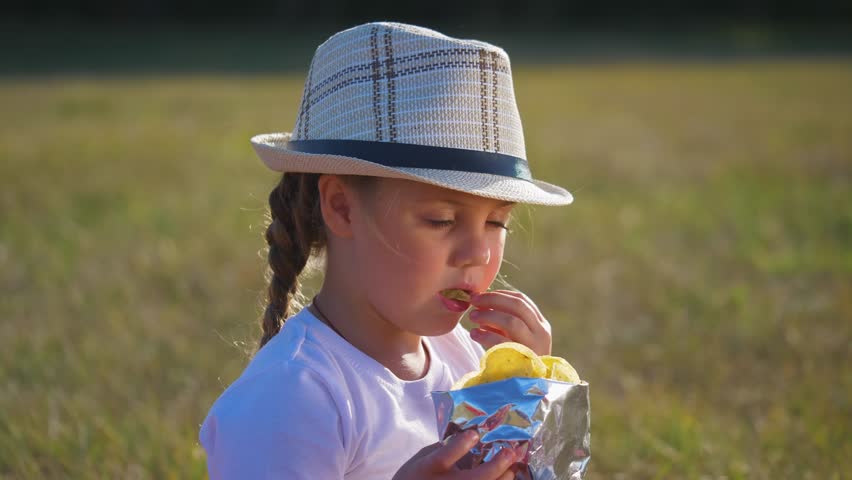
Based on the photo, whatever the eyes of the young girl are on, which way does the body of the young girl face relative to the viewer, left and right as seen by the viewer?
facing the viewer and to the right of the viewer

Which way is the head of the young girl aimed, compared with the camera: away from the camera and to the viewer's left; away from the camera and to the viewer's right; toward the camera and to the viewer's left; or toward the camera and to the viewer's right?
toward the camera and to the viewer's right
